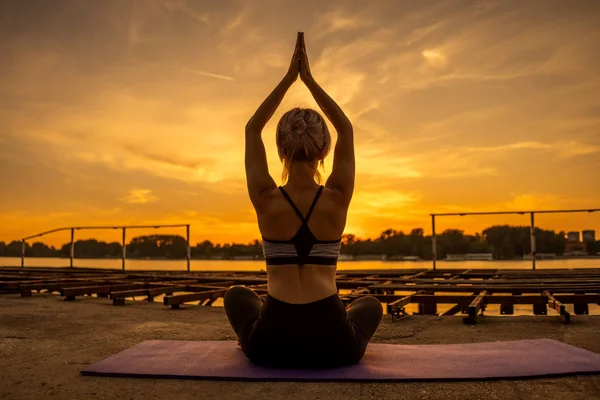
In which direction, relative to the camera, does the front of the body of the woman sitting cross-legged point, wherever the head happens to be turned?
away from the camera

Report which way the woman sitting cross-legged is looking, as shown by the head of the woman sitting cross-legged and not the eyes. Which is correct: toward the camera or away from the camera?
away from the camera
